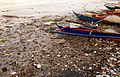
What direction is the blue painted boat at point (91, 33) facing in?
to the viewer's left
